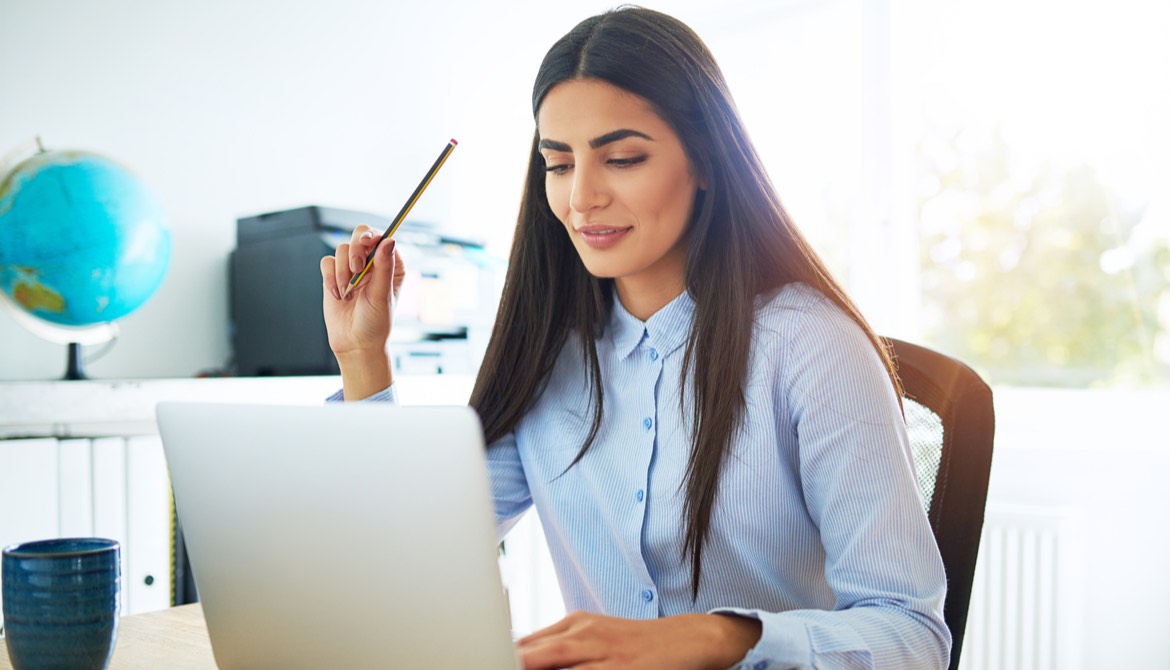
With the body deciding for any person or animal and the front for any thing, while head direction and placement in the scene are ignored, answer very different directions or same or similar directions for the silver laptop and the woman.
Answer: very different directions

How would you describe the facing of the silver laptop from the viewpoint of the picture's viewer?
facing away from the viewer and to the right of the viewer

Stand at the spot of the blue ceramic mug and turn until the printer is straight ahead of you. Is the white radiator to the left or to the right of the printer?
right

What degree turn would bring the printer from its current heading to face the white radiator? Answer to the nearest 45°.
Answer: approximately 45° to its left

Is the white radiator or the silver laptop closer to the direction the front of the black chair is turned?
the silver laptop

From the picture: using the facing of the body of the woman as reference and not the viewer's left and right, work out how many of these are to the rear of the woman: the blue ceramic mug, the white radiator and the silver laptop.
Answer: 1

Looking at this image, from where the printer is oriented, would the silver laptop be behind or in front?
in front

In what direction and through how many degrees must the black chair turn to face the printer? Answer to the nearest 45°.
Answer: approximately 90° to its right

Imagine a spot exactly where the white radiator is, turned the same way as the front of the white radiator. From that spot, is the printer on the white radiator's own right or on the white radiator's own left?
on the white radiator's own right

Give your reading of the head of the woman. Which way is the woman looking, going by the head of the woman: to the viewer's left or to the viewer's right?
to the viewer's left

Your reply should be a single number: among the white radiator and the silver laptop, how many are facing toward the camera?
1

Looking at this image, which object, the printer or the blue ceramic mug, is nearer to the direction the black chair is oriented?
the blue ceramic mug
